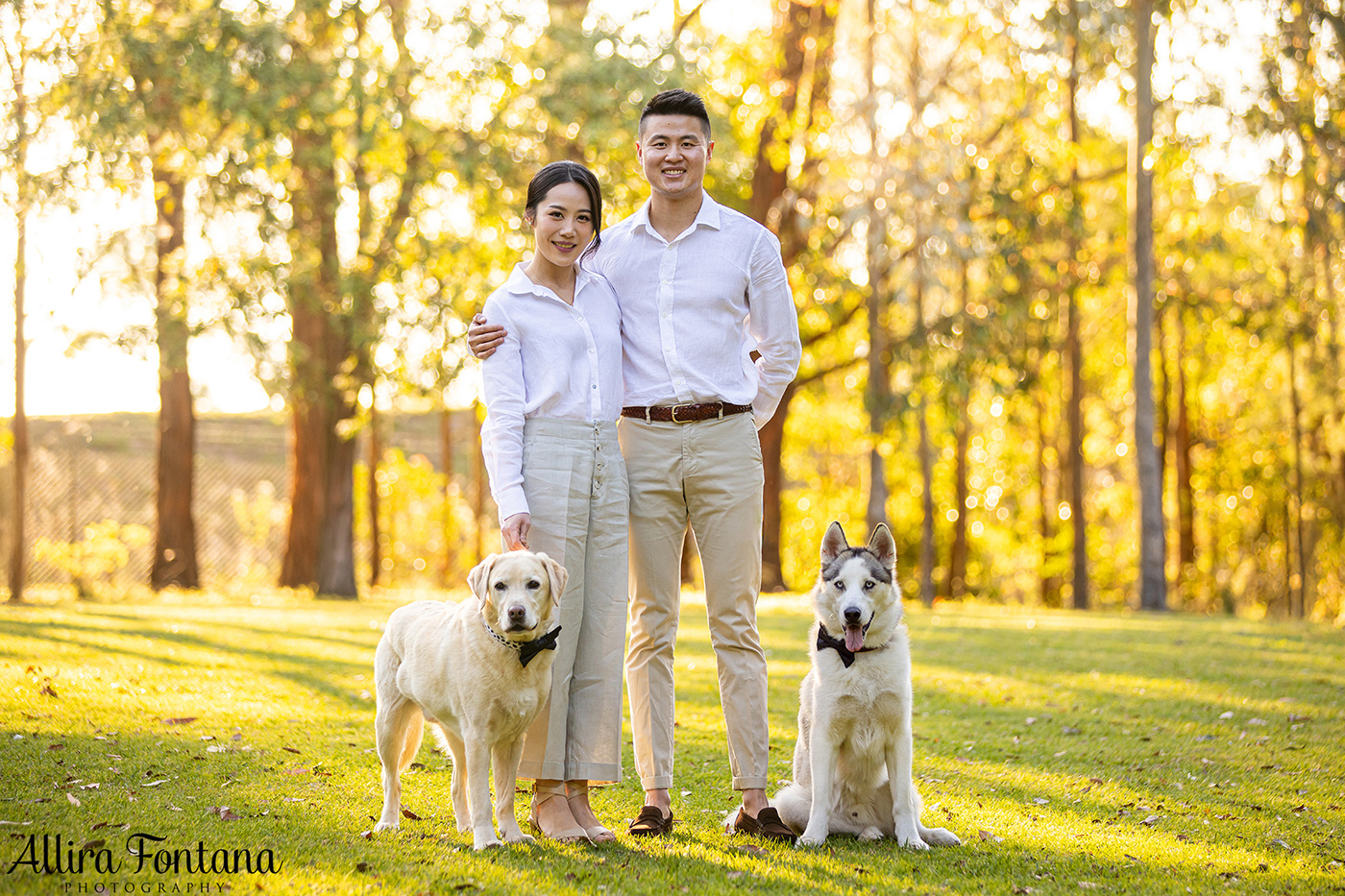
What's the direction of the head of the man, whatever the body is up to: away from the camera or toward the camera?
toward the camera

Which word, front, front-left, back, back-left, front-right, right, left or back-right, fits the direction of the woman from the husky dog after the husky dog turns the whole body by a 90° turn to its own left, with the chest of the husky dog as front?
back

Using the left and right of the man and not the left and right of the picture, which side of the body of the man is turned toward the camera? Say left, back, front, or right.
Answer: front

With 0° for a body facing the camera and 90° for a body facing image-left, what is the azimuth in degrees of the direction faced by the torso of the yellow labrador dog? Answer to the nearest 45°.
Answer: approximately 315°

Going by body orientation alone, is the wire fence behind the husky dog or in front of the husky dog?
behind

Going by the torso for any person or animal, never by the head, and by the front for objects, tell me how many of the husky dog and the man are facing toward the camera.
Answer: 2

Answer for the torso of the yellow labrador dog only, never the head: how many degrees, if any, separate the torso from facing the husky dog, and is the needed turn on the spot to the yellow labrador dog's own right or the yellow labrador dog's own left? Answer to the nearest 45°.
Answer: approximately 45° to the yellow labrador dog's own left

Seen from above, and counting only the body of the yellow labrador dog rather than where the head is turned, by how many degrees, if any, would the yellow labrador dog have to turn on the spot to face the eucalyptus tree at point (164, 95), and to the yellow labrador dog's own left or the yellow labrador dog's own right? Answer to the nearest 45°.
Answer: approximately 135° to the yellow labrador dog's own left
